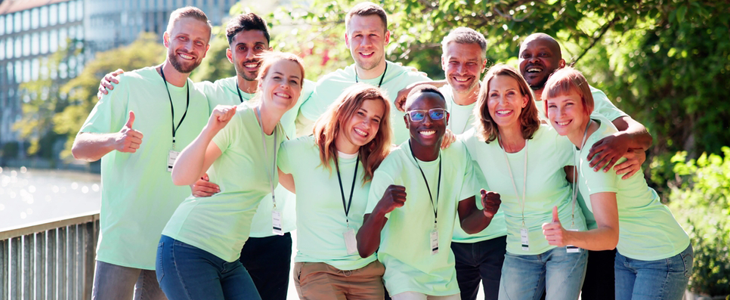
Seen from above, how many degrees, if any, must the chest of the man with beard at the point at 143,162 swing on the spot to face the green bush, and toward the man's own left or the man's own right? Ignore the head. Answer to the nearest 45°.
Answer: approximately 45° to the man's own left

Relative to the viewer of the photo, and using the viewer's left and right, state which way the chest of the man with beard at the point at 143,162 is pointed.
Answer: facing the viewer and to the right of the viewer

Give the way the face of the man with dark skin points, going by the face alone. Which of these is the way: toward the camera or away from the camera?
toward the camera

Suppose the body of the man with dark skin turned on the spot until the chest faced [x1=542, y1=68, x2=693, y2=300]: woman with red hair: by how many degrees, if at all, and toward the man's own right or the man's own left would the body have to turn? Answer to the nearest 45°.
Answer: approximately 90° to the man's own left

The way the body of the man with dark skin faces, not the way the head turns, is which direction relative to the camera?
toward the camera

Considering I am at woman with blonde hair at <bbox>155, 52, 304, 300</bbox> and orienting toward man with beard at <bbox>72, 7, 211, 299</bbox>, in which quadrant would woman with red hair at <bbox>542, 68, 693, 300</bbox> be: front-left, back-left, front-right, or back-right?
back-right

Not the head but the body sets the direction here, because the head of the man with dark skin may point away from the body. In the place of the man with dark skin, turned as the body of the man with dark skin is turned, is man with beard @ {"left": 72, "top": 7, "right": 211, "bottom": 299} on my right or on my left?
on my right

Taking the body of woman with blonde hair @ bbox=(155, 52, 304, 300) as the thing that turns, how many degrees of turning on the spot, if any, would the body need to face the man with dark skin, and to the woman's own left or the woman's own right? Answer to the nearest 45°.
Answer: approximately 45° to the woman's own left

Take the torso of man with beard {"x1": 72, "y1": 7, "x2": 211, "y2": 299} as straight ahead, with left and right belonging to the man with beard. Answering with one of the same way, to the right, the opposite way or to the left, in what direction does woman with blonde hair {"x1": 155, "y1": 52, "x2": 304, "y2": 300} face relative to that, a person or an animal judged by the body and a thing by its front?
the same way

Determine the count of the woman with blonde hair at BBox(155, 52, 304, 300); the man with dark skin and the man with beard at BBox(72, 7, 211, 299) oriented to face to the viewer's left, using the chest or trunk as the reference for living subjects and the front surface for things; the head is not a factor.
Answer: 0
